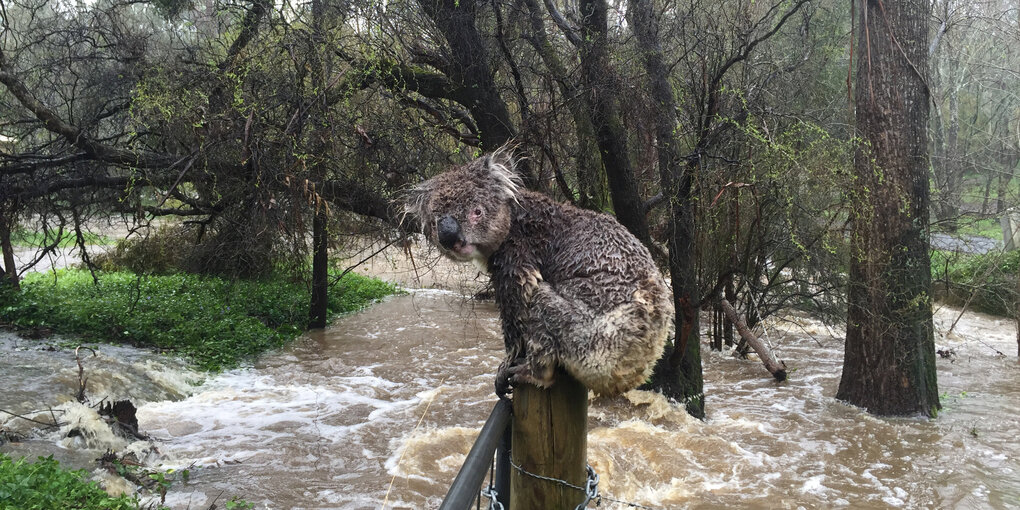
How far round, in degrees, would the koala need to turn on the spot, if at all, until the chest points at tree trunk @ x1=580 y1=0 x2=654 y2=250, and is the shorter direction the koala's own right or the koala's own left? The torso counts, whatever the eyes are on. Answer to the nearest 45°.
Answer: approximately 90° to the koala's own right

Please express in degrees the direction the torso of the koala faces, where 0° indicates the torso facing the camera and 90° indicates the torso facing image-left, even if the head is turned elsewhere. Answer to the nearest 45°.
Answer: approximately 90°

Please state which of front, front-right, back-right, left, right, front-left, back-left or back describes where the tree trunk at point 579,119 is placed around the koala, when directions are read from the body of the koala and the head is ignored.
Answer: right

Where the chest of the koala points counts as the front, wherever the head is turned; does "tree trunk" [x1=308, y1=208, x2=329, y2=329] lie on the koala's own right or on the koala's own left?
on the koala's own right
